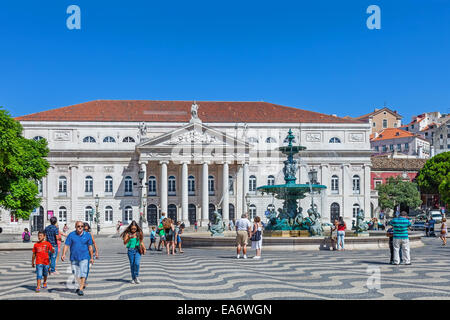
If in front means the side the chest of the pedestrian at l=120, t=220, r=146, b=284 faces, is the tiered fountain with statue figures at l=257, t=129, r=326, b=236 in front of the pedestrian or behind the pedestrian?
behind

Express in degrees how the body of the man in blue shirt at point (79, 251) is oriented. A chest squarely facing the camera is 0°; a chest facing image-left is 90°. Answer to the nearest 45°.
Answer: approximately 0°

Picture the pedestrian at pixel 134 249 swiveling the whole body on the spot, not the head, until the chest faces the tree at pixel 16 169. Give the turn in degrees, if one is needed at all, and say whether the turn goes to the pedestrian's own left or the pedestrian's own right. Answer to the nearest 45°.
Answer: approximately 180°
